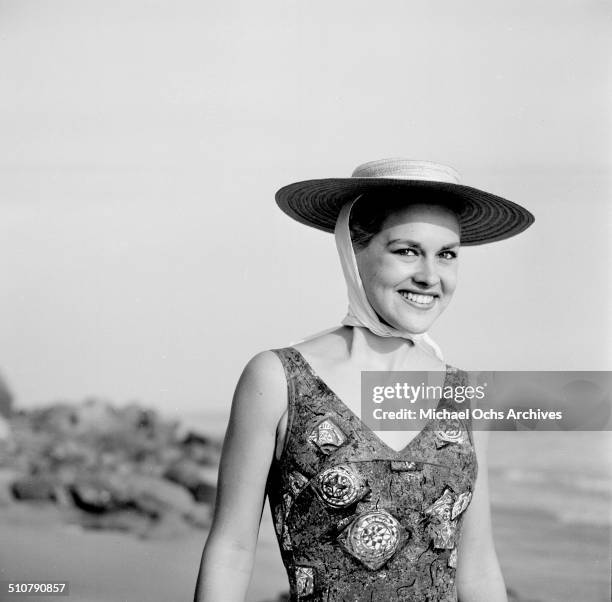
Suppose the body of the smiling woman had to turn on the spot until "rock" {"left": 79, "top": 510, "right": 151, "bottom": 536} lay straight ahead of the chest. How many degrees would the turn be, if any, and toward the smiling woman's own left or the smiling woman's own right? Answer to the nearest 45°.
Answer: approximately 180°

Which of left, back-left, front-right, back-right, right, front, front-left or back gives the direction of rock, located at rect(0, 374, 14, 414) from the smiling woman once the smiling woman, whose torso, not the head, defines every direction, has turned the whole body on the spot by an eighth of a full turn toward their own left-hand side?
back-left

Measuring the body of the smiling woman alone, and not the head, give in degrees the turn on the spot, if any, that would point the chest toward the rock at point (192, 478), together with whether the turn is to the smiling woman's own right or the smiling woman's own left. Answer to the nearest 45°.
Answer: approximately 135° to the smiling woman's own left

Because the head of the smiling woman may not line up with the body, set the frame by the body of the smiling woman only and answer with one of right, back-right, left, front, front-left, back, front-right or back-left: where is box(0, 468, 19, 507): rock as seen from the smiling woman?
back

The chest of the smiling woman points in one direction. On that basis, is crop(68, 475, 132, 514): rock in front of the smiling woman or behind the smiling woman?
behind

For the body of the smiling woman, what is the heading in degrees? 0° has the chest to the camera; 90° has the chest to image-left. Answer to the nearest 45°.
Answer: approximately 315°

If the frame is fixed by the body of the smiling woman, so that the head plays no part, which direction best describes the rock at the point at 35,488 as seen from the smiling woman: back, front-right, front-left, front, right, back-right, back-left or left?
back
